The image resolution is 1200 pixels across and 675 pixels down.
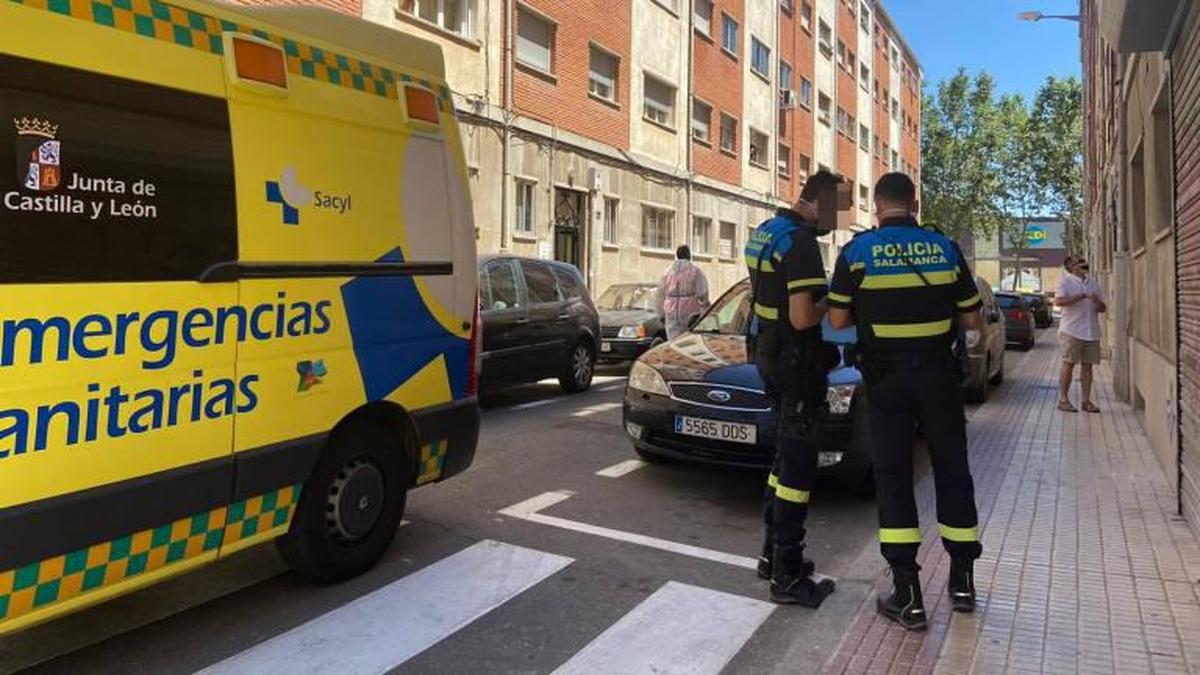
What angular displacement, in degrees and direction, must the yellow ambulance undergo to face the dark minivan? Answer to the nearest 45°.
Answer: approximately 180°

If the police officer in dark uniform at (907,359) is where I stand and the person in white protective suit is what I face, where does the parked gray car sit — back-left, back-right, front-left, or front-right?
front-right

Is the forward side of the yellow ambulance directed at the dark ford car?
no

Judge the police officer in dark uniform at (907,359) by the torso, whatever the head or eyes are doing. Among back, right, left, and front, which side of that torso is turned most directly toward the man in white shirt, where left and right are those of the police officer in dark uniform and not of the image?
front

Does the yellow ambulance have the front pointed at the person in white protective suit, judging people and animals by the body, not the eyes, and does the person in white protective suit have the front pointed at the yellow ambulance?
no

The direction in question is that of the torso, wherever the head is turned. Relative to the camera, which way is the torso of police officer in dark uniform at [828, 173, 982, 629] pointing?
away from the camera

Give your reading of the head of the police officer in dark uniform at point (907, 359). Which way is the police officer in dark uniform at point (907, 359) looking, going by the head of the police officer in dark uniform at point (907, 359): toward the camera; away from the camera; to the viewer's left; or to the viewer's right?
away from the camera

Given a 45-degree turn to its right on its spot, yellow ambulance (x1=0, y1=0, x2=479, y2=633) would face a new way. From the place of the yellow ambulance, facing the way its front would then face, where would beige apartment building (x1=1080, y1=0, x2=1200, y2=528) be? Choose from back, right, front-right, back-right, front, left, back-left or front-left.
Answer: back

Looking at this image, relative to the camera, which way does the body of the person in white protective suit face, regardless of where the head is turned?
away from the camera

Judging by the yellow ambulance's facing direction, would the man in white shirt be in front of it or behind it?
behind

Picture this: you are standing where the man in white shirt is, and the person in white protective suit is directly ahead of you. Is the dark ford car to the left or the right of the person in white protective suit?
left

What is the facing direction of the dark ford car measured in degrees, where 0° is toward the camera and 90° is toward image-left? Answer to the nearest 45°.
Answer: approximately 45°

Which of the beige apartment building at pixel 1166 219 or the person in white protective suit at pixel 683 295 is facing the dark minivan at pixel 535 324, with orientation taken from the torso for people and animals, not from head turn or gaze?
the beige apartment building

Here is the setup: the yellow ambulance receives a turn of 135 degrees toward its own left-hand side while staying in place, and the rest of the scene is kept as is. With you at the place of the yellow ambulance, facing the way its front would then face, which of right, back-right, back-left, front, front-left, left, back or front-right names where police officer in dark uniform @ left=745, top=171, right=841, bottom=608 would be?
front
